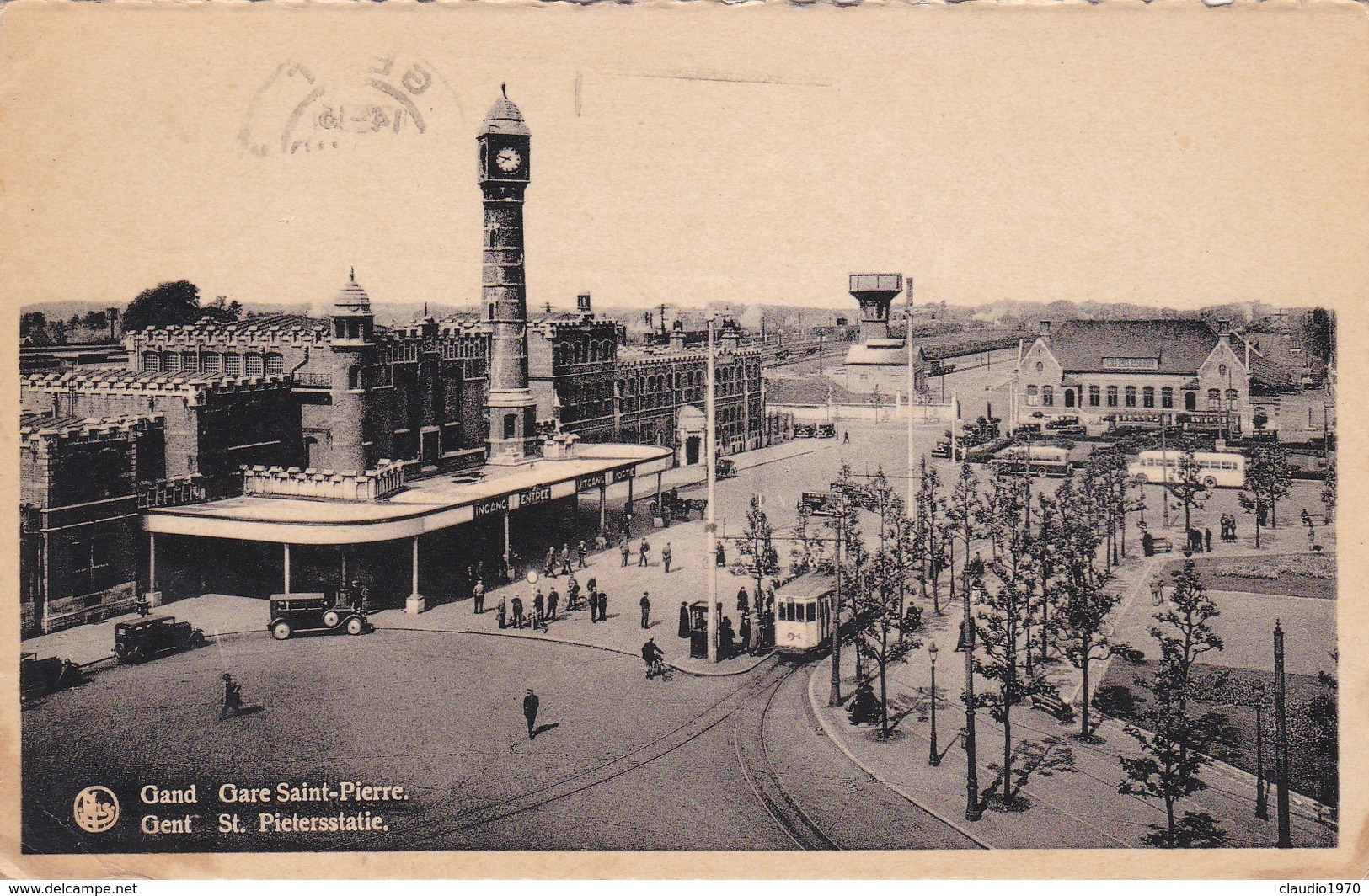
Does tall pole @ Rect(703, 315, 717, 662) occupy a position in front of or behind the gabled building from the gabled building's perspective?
in front

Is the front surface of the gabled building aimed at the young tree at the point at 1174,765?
yes

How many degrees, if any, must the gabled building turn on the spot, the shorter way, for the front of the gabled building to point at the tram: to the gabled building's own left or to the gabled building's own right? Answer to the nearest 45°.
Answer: approximately 45° to the gabled building's own right

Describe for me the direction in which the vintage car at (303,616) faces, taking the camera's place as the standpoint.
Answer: facing to the right of the viewer

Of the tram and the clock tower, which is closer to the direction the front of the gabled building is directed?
the tram

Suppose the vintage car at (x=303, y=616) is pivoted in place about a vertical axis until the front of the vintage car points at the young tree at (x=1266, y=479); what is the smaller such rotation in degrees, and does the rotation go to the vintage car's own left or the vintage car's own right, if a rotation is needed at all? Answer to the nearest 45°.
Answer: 0° — it already faces it

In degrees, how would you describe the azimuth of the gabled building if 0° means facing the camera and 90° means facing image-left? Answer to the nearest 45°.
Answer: approximately 0°

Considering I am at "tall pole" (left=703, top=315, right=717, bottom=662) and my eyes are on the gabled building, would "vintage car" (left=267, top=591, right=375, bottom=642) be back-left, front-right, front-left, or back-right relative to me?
back-left
